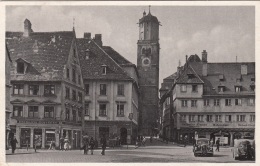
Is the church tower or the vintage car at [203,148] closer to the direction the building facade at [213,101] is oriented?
the vintage car

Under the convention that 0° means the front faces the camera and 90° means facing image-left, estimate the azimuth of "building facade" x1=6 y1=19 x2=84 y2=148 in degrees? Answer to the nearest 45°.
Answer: approximately 0°

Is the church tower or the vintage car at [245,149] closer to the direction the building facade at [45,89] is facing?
the vintage car

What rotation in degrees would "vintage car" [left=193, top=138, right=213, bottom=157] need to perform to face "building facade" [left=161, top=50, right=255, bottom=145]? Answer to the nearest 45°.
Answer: approximately 135° to its right

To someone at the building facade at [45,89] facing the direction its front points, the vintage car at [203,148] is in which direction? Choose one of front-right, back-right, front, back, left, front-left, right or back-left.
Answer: left

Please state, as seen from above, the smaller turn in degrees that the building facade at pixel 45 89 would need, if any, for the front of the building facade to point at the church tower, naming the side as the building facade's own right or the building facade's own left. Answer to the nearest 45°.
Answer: approximately 135° to the building facade's own left

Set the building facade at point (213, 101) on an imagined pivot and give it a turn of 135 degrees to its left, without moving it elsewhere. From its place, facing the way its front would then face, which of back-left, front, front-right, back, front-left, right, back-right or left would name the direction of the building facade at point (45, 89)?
back

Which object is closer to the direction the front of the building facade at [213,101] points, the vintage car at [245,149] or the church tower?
the vintage car

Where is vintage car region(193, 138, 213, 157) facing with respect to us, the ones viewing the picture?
facing the viewer and to the left of the viewer

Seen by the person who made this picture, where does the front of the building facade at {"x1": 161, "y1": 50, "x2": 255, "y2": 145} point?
facing the viewer
